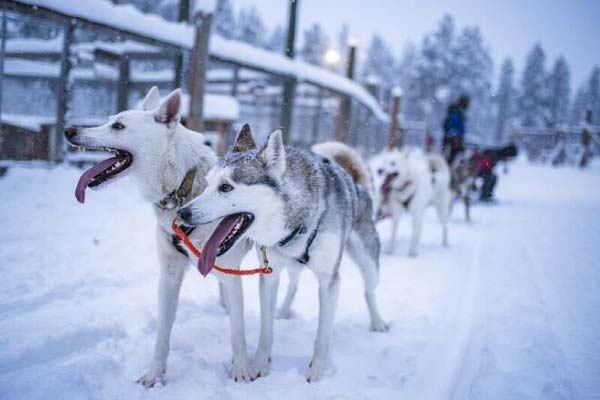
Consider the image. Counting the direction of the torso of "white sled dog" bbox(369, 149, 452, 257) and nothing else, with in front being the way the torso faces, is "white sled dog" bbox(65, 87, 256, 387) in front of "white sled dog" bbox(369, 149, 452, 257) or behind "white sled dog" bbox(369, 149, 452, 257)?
in front

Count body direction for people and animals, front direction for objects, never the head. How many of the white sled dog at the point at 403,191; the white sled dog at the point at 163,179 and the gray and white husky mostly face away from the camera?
0

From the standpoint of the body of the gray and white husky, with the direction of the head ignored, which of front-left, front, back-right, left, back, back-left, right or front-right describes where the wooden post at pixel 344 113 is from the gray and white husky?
back-right

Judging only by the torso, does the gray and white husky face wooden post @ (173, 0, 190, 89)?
no

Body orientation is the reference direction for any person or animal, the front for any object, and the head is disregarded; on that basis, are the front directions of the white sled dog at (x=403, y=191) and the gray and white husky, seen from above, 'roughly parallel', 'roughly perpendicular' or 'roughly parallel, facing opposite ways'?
roughly parallel

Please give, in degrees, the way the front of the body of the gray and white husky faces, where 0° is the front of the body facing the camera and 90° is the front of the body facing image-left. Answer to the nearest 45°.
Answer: approximately 45°

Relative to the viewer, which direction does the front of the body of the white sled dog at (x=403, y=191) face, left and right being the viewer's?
facing the viewer and to the left of the viewer

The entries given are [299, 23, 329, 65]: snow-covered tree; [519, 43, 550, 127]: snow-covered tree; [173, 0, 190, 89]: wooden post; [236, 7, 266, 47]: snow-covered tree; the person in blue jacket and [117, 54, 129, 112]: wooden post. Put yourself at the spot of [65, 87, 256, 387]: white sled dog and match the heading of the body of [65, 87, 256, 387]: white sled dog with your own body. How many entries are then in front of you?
0

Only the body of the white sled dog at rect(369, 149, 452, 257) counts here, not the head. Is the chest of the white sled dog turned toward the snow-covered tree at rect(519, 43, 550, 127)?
no

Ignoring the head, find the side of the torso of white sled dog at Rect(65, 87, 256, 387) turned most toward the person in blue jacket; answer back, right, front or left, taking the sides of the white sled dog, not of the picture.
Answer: back

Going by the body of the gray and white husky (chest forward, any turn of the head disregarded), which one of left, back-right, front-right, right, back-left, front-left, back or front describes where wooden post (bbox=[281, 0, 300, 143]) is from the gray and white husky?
back-right

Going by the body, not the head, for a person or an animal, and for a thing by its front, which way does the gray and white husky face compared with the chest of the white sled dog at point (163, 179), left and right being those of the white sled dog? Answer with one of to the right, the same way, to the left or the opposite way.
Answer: the same way

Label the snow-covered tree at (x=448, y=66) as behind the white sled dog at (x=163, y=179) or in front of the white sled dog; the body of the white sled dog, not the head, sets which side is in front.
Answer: behind

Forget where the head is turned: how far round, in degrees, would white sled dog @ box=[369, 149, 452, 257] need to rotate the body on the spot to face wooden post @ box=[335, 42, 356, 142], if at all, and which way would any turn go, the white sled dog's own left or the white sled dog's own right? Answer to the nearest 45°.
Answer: approximately 135° to the white sled dog's own right
